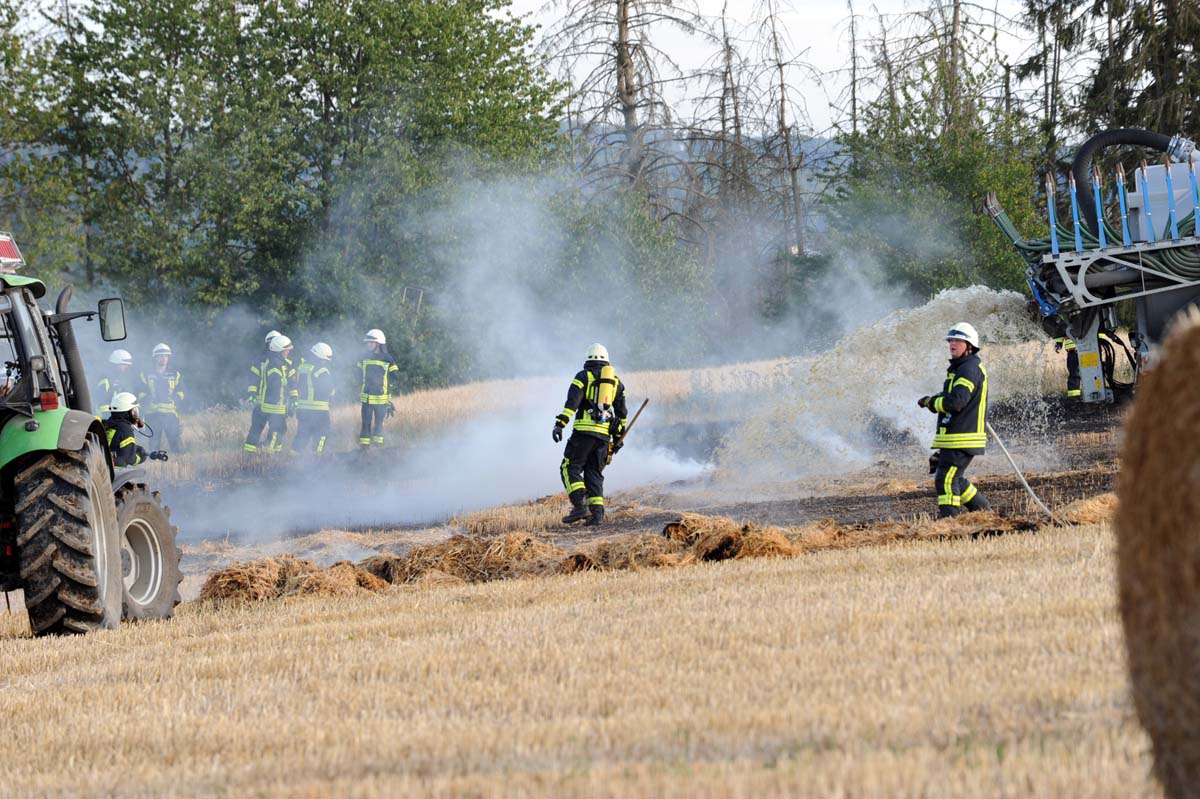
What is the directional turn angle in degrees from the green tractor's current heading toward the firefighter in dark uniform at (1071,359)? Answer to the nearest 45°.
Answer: approximately 45° to its right

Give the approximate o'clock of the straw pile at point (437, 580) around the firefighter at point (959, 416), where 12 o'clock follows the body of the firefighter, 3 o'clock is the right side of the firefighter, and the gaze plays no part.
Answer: The straw pile is roughly at 11 o'clock from the firefighter.

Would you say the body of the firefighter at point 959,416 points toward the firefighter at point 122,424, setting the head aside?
yes

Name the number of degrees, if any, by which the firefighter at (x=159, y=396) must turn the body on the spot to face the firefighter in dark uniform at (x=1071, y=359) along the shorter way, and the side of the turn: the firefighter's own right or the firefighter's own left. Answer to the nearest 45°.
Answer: approximately 45° to the firefighter's own left

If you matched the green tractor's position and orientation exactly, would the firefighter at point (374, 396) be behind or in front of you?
in front

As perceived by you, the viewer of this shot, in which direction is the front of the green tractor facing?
facing away from the viewer and to the right of the viewer

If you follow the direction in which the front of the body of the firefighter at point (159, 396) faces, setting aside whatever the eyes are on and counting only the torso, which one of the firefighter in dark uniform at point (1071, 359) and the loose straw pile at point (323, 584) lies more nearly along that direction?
the loose straw pile

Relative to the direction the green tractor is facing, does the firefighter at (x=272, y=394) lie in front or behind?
in front

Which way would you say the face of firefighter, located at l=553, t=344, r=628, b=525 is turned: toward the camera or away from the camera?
away from the camera

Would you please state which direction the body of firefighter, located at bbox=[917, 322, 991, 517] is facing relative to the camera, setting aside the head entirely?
to the viewer's left

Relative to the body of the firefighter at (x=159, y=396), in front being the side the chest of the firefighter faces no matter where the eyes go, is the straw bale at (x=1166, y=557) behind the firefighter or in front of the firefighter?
in front

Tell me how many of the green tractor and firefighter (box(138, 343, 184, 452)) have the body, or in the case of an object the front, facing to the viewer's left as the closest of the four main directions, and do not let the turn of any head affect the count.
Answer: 0

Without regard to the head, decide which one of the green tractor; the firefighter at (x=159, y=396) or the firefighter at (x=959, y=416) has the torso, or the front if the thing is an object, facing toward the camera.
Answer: the firefighter at (x=159, y=396)

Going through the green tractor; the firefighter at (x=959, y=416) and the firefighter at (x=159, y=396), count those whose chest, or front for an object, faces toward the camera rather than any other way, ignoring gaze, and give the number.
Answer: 1

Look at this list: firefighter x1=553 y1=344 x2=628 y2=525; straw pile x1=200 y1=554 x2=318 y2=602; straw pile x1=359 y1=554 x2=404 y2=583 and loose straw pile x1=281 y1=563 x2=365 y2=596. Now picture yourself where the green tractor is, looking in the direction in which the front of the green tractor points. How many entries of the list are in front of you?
4

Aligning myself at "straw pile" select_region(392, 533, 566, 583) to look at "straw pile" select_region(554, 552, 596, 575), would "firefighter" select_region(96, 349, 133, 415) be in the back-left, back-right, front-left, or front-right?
back-left

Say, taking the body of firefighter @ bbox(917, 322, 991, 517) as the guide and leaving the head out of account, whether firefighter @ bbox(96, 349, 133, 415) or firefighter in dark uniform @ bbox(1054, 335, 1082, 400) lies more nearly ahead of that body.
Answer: the firefighter

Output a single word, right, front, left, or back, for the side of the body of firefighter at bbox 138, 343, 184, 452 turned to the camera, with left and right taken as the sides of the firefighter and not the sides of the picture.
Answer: front
